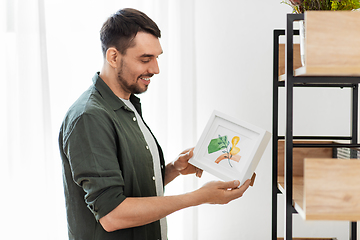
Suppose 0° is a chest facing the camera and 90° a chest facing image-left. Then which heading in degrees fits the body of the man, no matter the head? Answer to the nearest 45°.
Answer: approximately 270°
